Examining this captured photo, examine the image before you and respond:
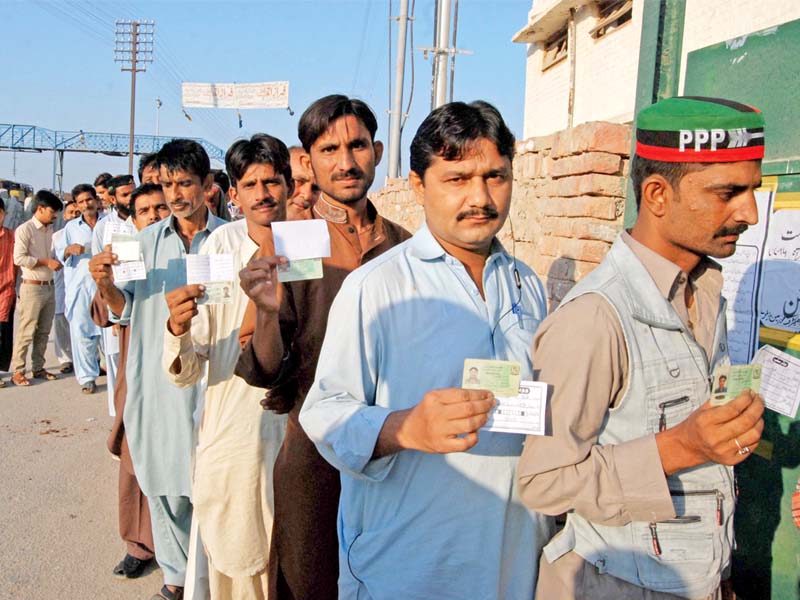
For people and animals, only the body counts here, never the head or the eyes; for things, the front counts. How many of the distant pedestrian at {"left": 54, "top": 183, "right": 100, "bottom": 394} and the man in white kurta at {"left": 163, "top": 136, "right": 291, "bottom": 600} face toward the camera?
2

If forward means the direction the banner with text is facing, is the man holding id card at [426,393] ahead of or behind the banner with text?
ahead

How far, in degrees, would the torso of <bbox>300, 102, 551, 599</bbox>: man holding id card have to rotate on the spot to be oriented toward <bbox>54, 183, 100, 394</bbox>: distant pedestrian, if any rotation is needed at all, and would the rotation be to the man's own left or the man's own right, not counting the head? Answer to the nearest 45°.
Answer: approximately 180°

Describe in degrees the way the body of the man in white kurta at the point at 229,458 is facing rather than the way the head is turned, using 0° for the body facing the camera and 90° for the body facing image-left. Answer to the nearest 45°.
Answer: approximately 0°

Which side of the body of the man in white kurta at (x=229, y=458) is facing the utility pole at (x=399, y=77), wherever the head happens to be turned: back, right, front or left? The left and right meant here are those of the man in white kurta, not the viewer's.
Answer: back

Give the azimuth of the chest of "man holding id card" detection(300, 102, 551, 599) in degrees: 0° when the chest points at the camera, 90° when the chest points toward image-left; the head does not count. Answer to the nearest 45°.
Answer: approximately 315°

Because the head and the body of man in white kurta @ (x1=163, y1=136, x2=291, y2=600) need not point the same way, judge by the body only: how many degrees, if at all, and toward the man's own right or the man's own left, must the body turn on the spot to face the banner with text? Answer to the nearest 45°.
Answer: approximately 180°

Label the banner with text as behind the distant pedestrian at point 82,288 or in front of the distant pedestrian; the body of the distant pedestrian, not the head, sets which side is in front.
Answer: behind
